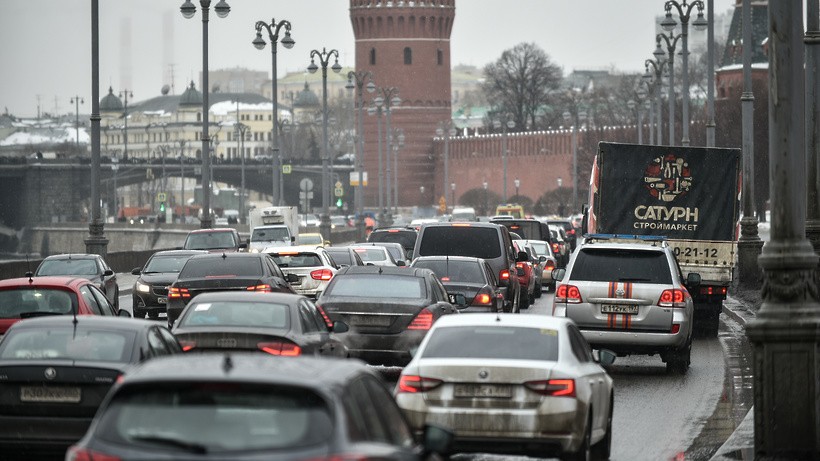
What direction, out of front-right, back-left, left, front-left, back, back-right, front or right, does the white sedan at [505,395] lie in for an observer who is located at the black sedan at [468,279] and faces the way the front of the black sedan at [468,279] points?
back

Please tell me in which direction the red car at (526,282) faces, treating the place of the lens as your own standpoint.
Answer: facing away from the viewer

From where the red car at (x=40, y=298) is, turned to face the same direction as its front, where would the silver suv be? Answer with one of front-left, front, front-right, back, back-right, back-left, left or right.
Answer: front-right

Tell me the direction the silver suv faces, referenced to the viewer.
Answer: facing away from the viewer

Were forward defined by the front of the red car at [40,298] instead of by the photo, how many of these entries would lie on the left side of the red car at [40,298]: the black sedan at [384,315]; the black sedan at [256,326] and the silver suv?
0

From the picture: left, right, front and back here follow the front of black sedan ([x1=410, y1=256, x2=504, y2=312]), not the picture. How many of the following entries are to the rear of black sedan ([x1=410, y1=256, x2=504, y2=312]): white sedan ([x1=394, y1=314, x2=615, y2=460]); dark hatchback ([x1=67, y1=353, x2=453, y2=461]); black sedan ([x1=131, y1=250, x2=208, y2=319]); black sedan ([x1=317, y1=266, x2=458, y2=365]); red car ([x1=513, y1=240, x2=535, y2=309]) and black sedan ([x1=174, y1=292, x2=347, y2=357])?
4

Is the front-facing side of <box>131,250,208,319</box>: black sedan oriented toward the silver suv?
no

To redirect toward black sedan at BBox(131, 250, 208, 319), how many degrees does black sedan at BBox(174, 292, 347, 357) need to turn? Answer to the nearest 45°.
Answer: approximately 45° to its left

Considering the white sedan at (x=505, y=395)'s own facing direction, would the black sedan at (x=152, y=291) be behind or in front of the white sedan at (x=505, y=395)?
in front

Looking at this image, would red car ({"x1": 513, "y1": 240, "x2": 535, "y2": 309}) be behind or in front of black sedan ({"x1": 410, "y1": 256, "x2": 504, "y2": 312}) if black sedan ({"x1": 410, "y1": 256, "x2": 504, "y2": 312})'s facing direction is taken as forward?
in front

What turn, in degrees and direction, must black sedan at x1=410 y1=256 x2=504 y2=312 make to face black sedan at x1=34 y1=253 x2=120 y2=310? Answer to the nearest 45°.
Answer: approximately 45° to its left

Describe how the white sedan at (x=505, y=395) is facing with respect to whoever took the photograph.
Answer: facing away from the viewer

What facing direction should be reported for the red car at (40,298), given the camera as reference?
facing away from the viewer and to the right of the viewer

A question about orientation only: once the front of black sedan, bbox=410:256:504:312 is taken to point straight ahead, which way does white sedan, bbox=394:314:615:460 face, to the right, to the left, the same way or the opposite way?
the same way

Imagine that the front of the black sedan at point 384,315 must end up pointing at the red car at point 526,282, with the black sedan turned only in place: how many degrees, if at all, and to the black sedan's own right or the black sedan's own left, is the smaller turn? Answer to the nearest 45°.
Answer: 0° — it already faces it

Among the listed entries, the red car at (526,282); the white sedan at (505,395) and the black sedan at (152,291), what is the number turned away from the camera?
2

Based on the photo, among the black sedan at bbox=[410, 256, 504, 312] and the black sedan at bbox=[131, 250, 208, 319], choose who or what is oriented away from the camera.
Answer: the black sedan at bbox=[410, 256, 504, 312]

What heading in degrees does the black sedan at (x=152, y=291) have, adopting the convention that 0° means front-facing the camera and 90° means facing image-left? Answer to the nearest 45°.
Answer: approximately 45°

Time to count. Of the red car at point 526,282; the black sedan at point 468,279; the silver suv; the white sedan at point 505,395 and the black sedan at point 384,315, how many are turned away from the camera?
5

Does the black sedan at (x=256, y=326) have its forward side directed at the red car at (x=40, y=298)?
no
